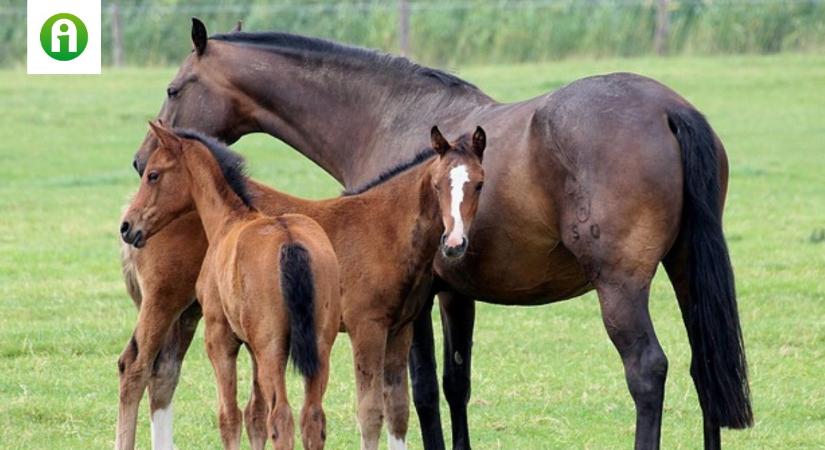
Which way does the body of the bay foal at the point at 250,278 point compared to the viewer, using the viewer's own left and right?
facing away from the viewer and to the left of the viewer

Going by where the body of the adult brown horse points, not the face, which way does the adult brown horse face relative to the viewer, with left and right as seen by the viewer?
facing away from the viewer and to the left of the viewer
